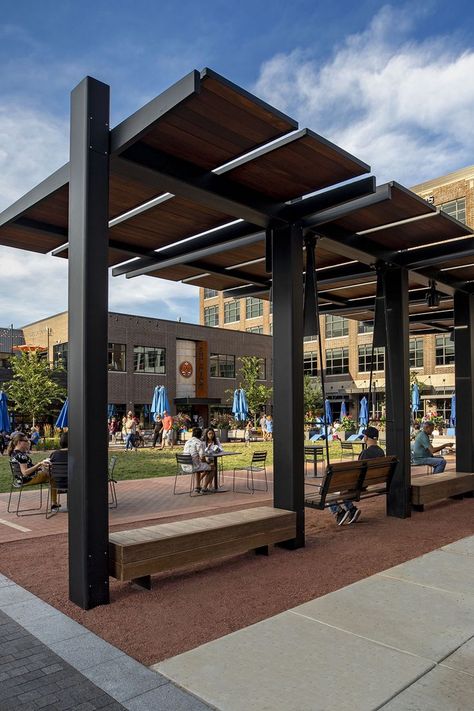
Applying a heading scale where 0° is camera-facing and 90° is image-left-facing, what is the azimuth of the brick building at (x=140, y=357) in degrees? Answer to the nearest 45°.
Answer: approximately 315°

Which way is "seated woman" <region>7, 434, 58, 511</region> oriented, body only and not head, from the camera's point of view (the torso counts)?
to the viewer's right

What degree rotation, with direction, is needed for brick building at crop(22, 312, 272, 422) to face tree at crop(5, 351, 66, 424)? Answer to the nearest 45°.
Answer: approximately 90° to its right

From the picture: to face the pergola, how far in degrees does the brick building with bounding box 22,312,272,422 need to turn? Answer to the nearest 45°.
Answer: approximately 45° to its right

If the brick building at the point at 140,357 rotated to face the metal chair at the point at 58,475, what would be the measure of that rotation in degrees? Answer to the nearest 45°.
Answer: approximately 45° to its right

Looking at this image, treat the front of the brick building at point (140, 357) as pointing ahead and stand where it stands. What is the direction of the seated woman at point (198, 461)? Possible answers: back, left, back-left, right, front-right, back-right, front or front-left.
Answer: front-right

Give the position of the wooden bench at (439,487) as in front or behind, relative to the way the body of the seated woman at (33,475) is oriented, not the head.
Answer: in front
